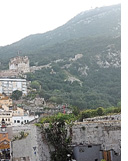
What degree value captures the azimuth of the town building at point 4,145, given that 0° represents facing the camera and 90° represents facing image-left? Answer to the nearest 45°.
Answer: approximately 0°

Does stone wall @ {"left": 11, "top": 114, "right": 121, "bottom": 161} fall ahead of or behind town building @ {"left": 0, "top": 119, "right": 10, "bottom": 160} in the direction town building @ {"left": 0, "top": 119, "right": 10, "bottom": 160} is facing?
ahead
